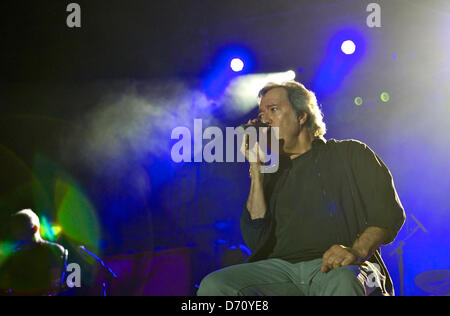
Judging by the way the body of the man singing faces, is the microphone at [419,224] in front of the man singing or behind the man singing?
behind

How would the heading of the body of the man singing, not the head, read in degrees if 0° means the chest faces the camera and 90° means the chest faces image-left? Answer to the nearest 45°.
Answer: approximately 45°

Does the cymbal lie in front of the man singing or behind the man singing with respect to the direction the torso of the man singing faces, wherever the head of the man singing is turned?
behind

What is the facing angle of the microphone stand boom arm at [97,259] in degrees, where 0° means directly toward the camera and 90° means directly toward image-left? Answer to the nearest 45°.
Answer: approximately 90°

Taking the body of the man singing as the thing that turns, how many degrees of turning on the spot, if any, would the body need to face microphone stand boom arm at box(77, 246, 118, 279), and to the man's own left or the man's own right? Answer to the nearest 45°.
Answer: approximately 90° to the man's own right
